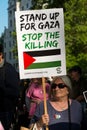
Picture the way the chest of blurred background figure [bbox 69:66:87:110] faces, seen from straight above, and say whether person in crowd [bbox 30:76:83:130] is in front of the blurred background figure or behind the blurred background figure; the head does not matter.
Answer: in front

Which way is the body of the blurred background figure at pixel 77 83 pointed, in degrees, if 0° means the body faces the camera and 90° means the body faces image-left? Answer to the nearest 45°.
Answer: approximately 45°

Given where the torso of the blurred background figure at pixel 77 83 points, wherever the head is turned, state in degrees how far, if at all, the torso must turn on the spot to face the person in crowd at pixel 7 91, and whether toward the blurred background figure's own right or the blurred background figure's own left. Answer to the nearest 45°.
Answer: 0° — they already face them
